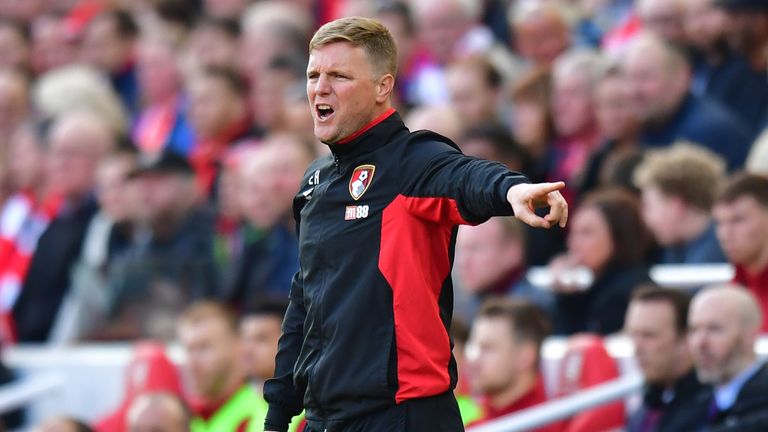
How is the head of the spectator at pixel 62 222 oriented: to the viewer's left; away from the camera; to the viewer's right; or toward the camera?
toward the camera

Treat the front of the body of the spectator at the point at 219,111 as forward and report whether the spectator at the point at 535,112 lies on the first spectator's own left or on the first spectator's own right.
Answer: on the first spectator's own left

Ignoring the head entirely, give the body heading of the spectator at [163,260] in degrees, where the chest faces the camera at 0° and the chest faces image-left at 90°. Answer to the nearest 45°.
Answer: approximately 45°

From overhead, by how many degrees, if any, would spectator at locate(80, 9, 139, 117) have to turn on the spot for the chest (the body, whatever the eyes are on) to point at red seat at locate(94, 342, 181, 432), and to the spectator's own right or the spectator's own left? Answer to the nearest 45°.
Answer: approximately 45° to the spectator's own left

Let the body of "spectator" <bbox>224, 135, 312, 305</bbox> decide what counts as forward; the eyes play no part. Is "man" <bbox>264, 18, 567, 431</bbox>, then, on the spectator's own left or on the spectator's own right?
on the spectator's own left

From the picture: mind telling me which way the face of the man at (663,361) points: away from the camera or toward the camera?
toward the camera

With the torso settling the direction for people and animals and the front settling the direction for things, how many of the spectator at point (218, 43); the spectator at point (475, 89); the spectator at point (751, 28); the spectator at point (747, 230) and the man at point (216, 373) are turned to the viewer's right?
0

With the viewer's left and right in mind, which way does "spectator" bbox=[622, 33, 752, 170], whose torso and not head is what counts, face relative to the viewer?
facing the viewer and to the left of the viewer

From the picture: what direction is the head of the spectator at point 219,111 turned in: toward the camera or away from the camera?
toward the camera

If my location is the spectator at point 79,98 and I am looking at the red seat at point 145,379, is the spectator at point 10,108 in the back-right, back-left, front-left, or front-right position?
back-right

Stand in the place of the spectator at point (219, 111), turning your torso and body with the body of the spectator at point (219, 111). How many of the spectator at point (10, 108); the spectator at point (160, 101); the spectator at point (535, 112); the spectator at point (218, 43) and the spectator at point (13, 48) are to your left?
1

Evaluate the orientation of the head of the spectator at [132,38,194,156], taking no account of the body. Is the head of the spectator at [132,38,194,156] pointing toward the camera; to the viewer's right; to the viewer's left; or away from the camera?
toward the camera

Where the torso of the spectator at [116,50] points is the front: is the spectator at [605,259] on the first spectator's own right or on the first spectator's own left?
on the first spectator's own left

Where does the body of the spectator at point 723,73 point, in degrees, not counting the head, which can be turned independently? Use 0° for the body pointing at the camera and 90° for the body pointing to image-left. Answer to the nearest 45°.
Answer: approximately 45°

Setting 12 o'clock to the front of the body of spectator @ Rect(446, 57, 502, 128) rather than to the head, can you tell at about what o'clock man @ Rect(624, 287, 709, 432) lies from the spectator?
The man is roughly at 10 o'clock from the spectator.
